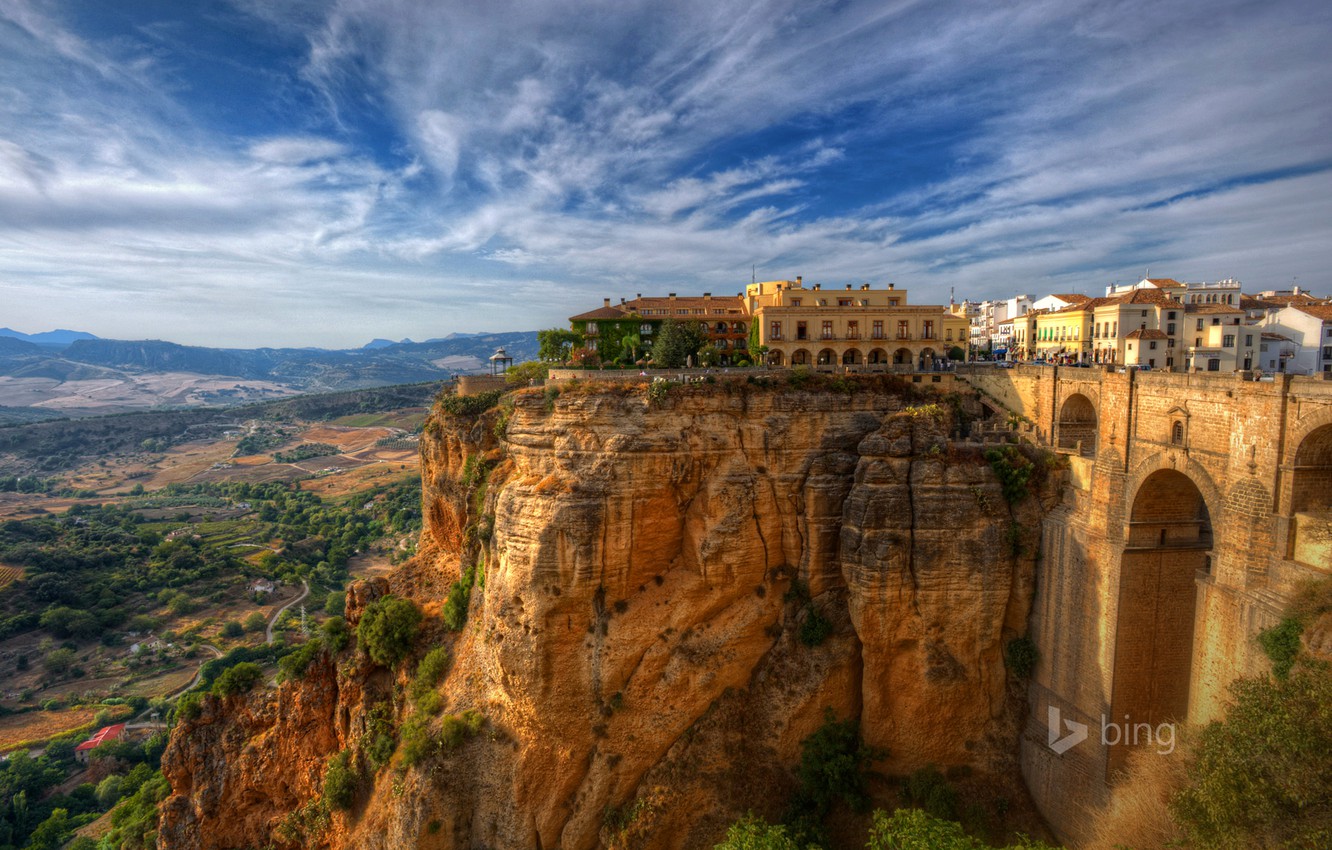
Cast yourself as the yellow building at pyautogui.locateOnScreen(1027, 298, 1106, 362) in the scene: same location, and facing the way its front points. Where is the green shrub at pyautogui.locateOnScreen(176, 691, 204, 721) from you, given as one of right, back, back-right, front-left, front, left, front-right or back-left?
front

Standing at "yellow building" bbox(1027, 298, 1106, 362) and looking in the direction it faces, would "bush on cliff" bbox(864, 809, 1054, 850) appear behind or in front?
in front

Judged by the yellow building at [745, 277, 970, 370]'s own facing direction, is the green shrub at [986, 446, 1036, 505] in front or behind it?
in front

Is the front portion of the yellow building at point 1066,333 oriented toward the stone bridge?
no

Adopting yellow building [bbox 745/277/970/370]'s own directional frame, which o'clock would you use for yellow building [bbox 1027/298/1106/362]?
yellow building [bbox 1027/298/1106/362] is roughly at 8 o'clock from yellow building [bbox 745/277/970/370].

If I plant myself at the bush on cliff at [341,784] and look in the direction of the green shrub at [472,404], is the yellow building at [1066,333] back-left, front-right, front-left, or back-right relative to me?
front-right

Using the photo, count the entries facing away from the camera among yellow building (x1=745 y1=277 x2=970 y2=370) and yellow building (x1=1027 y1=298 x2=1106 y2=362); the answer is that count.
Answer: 0

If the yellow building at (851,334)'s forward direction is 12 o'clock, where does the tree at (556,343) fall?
The tree is roughly at 3 o'clock from the yellow building.

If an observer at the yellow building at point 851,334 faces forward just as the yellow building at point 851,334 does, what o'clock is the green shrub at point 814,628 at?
The green shrub is roughly at 12 o'clock from the yellow building.

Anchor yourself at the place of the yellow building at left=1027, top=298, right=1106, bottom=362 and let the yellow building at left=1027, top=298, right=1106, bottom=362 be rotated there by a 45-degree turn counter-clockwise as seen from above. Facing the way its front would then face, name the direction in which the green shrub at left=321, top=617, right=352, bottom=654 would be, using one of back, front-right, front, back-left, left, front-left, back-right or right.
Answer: front-right

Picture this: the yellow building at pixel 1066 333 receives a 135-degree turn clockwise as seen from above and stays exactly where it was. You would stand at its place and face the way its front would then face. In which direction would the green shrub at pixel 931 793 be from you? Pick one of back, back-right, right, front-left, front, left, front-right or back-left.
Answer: back

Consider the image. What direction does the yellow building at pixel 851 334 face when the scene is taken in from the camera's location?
facing the viewer

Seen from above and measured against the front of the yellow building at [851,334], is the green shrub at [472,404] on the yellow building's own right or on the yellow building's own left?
on the yellow building's own right

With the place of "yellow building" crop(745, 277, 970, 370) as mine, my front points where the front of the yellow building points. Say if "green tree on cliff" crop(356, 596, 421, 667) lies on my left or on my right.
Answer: on my right

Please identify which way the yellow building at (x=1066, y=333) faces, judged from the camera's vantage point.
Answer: facing the viewer and to the left of the viewer

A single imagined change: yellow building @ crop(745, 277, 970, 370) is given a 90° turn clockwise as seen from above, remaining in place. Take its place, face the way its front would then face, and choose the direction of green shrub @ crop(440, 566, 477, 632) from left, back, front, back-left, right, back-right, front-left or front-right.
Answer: front-left

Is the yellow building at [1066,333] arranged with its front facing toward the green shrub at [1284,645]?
no
